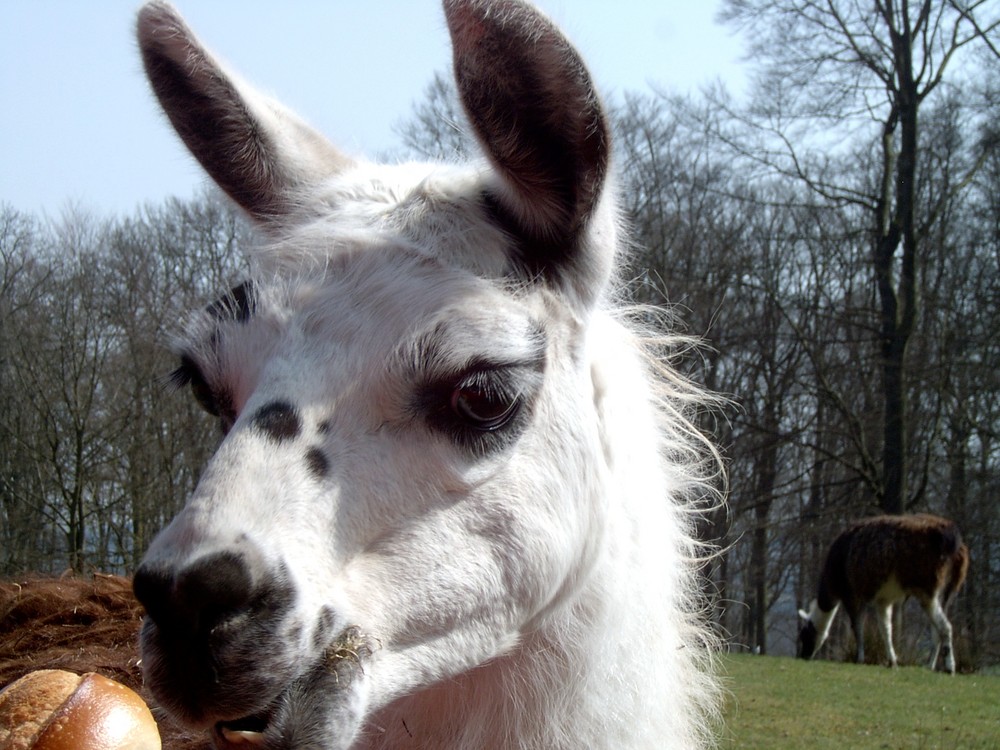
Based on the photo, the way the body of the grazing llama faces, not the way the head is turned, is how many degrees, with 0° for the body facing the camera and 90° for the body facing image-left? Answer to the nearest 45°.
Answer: approximately 90°

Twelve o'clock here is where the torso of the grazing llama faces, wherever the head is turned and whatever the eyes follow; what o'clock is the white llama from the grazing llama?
The white llama is roughly at 9 o'clock from the grazing llama.
